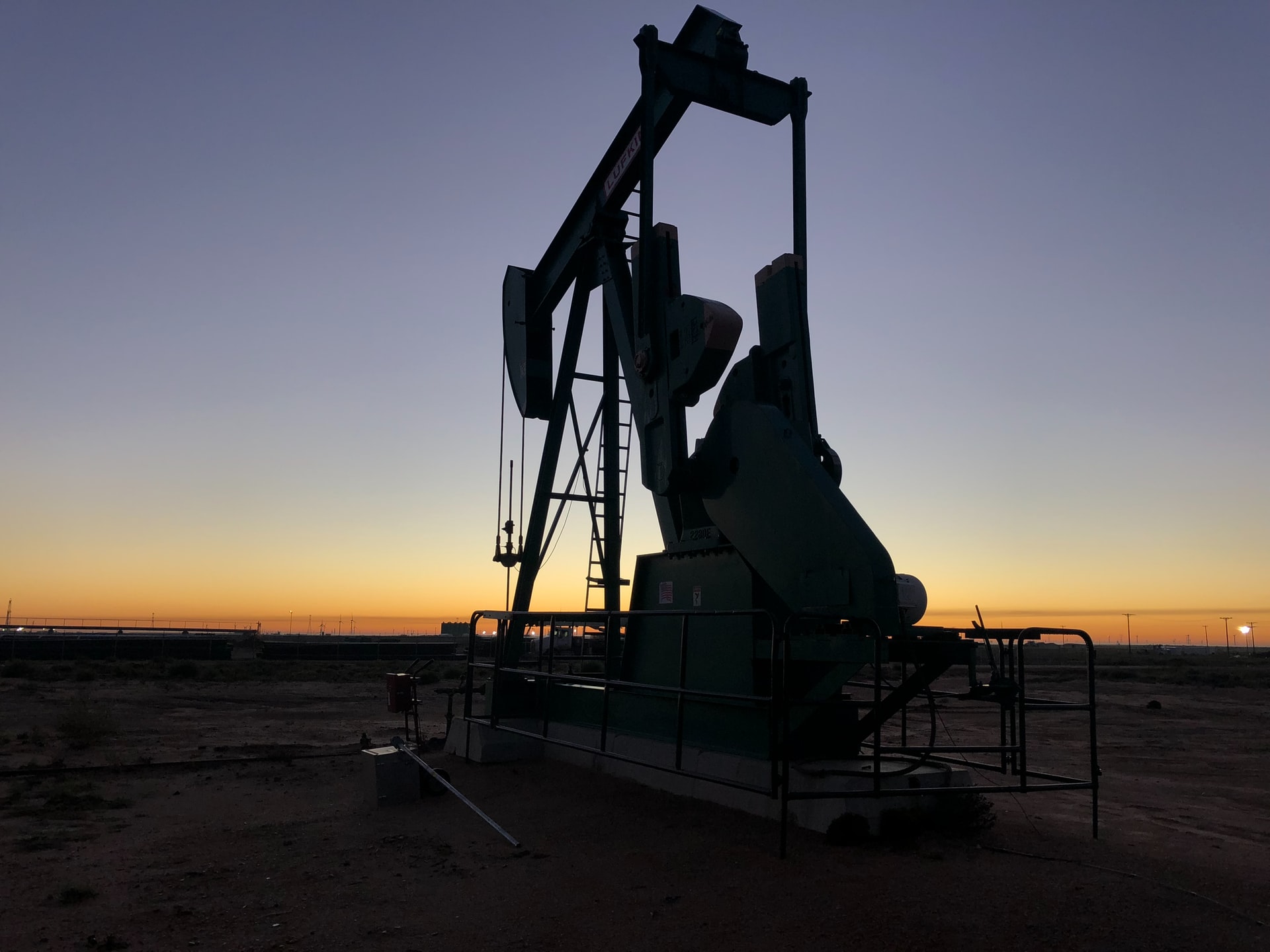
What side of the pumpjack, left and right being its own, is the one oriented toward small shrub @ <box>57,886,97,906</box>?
left

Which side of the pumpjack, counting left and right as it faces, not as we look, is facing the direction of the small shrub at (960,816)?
back

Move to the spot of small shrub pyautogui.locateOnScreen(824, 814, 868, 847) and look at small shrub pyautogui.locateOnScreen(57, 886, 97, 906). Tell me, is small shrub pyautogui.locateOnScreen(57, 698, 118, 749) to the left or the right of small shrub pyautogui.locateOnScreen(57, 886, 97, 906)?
right

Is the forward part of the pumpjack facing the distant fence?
yes

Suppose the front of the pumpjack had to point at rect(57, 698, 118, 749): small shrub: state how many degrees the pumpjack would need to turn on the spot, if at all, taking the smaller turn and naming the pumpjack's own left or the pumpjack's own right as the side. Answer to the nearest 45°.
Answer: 0° — it already faces it

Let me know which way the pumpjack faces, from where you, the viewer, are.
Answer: facing away from the viewer and to the left of the viewer
